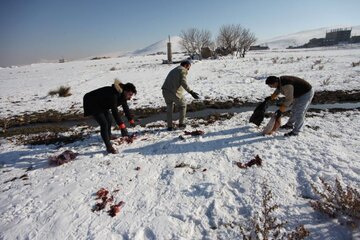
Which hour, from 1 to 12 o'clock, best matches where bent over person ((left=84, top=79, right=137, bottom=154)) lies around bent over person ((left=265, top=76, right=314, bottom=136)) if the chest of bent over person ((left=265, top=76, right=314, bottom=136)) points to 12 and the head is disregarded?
bent over person ((left=84, top=79, right=137, bottom=154)) is roughly at 11 o'clock from bent over person ((left=265, top=76, right=314, bottom=136)).

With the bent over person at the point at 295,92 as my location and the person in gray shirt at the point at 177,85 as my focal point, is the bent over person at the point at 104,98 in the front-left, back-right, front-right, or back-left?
front-left

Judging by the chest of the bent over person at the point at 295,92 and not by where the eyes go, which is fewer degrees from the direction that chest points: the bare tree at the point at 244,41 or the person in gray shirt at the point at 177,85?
the person in gray shirt

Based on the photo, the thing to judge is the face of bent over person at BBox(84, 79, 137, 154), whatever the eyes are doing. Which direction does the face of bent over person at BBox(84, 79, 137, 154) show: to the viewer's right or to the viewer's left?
to the viewer's right

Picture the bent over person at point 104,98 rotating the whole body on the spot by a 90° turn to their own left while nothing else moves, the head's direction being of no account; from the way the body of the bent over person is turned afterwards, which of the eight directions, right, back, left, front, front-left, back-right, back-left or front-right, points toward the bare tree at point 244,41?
front-right

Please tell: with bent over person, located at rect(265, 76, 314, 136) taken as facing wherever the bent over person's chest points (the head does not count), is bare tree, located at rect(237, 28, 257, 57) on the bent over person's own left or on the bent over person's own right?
on the bent over person's own right

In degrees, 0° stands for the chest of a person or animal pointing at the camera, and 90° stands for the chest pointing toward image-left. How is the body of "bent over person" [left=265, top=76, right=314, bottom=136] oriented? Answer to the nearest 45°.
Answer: approximately 90°

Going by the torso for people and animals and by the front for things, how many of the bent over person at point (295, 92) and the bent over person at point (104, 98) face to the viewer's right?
1

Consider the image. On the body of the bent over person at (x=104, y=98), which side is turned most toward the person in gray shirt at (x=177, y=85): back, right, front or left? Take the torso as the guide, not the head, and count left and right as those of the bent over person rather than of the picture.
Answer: front

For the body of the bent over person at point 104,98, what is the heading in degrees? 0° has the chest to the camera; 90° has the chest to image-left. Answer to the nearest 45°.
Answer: approximately 270°

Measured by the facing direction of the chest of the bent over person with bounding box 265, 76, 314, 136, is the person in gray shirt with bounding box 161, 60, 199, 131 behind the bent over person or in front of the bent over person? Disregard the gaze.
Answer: in front

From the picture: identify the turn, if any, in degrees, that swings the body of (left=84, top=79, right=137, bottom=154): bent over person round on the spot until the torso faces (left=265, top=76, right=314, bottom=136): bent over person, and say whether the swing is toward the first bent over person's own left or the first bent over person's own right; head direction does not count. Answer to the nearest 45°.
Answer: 0° — they already face them
